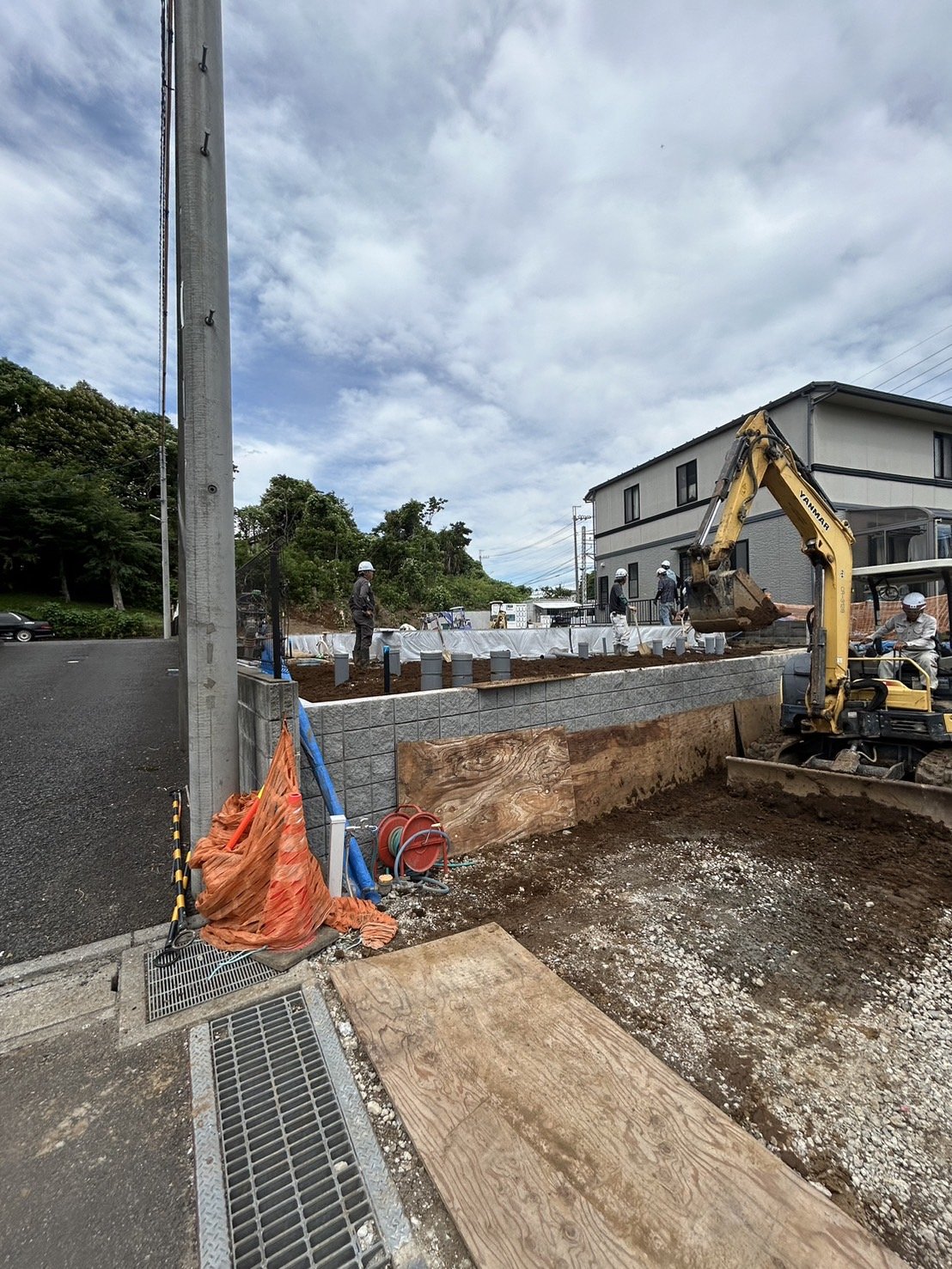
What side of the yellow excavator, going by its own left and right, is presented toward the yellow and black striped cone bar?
front

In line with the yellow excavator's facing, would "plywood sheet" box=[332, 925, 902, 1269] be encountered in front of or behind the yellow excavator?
in front

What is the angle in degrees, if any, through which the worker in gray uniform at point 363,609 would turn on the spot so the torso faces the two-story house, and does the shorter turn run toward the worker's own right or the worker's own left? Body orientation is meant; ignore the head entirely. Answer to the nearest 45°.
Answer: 0° — they already face it

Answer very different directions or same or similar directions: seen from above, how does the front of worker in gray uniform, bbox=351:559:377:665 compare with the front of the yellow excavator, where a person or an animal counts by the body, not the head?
very different directions

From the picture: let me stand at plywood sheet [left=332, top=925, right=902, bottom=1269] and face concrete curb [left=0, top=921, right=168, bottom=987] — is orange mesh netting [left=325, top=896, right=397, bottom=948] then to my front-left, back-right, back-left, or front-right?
front-right

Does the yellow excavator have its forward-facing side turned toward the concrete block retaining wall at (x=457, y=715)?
yes

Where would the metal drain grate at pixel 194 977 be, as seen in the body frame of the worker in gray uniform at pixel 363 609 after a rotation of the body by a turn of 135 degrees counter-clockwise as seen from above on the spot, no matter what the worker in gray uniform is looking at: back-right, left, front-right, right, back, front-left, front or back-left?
back-left

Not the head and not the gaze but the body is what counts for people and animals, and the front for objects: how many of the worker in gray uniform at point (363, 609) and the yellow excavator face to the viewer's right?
1

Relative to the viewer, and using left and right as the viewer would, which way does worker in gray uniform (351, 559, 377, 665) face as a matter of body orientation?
facing to the right of the viewer

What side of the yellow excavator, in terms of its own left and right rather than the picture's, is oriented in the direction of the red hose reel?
front

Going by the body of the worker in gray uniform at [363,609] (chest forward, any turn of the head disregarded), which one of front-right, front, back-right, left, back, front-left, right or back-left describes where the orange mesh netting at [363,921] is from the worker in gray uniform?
right

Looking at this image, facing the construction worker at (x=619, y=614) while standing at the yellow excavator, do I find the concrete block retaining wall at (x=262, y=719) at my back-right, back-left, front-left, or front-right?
back-left

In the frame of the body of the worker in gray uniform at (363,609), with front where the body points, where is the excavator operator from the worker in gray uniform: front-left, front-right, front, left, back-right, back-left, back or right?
front-right

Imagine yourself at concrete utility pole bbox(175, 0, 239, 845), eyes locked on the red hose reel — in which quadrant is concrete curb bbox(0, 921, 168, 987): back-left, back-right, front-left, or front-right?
back-right

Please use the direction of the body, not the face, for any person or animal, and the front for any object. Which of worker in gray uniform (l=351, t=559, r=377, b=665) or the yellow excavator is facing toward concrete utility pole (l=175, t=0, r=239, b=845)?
the yellow excavator
